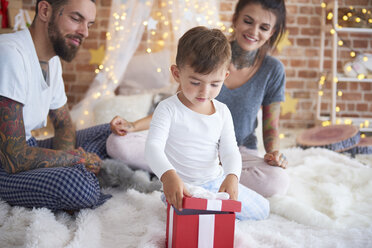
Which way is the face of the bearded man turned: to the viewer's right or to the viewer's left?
to the viewer's right

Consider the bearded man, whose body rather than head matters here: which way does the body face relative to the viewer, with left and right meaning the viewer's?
facing the viewer and to the right of the viewer

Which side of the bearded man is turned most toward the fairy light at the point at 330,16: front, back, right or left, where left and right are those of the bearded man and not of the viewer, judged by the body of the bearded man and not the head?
left

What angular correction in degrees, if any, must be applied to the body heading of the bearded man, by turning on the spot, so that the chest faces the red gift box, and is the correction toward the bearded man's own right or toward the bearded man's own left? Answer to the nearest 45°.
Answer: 0° — they already face it

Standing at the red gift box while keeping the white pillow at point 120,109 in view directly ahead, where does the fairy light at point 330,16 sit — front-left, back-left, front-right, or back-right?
front-right

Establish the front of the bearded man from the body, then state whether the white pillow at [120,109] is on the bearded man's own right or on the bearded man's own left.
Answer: on the bearded man's own left

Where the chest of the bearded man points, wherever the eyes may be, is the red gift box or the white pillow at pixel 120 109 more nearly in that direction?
the red gift box
